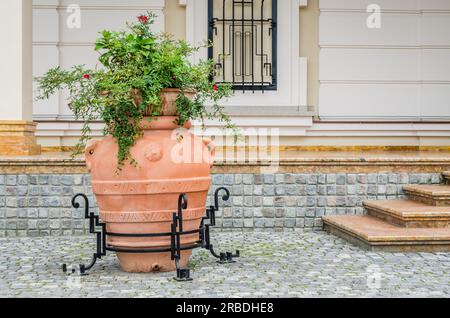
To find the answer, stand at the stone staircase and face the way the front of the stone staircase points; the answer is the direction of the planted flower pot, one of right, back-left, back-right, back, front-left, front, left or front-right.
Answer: front-right

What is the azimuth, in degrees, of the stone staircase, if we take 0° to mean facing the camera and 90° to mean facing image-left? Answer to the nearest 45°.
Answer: approximately 0°

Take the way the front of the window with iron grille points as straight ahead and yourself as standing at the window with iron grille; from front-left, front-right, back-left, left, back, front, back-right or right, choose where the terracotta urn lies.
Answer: front

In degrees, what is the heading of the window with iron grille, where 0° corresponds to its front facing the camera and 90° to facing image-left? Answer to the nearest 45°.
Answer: approximately 0°

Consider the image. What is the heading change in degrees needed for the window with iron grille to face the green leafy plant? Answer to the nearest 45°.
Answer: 0° — it already faces it

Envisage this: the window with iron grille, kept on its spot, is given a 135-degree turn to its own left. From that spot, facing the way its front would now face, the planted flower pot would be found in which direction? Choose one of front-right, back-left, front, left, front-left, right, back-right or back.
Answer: back-right

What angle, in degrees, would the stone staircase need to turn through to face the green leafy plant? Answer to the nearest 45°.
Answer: approximately 45° to its right

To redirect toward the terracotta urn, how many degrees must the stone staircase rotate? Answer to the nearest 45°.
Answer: approximately 45° to its right
